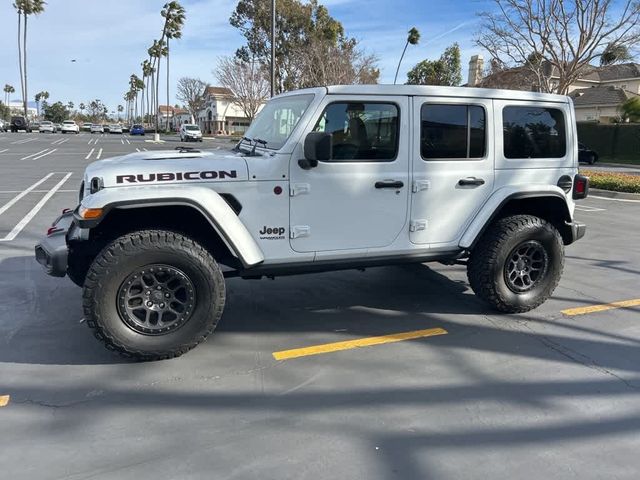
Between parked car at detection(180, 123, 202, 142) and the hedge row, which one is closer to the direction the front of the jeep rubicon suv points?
the parked car

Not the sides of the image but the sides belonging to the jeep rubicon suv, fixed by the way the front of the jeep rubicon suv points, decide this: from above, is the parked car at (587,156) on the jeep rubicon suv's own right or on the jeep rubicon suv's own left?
on the jeep rubicon suv's own right

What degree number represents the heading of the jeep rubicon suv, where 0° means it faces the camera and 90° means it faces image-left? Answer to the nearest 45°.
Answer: approximately 90°

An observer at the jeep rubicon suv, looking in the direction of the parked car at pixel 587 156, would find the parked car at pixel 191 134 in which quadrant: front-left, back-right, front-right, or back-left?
front-left

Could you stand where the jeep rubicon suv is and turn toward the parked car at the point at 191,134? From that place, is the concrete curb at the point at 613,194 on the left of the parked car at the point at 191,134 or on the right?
right

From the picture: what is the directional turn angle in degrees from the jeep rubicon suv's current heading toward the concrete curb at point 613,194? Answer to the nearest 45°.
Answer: approximately 135° to its right

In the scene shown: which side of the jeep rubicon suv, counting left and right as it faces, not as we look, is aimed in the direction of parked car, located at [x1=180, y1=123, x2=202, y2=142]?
right
